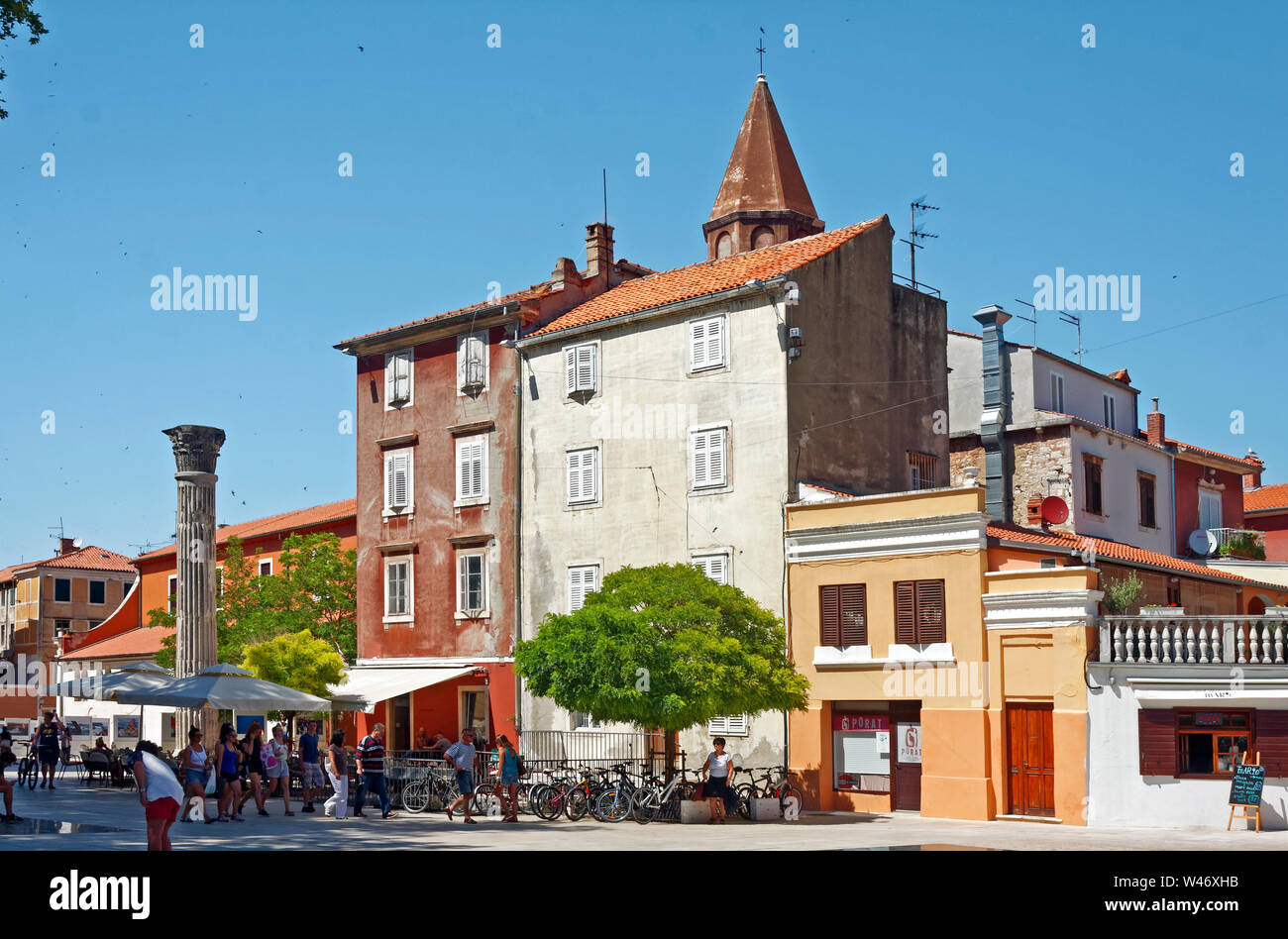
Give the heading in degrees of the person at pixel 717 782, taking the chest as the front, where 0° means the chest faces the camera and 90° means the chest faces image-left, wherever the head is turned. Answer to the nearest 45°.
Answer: approximately 0°

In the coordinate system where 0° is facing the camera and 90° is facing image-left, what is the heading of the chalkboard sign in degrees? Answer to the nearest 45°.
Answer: approximately 0°

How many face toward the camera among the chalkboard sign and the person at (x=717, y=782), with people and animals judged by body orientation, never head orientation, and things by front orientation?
2

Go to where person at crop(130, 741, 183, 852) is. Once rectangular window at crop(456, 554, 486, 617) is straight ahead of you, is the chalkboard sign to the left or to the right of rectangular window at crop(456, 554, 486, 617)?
right

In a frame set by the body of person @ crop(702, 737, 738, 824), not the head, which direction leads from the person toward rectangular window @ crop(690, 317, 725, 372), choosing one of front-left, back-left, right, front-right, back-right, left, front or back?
back
